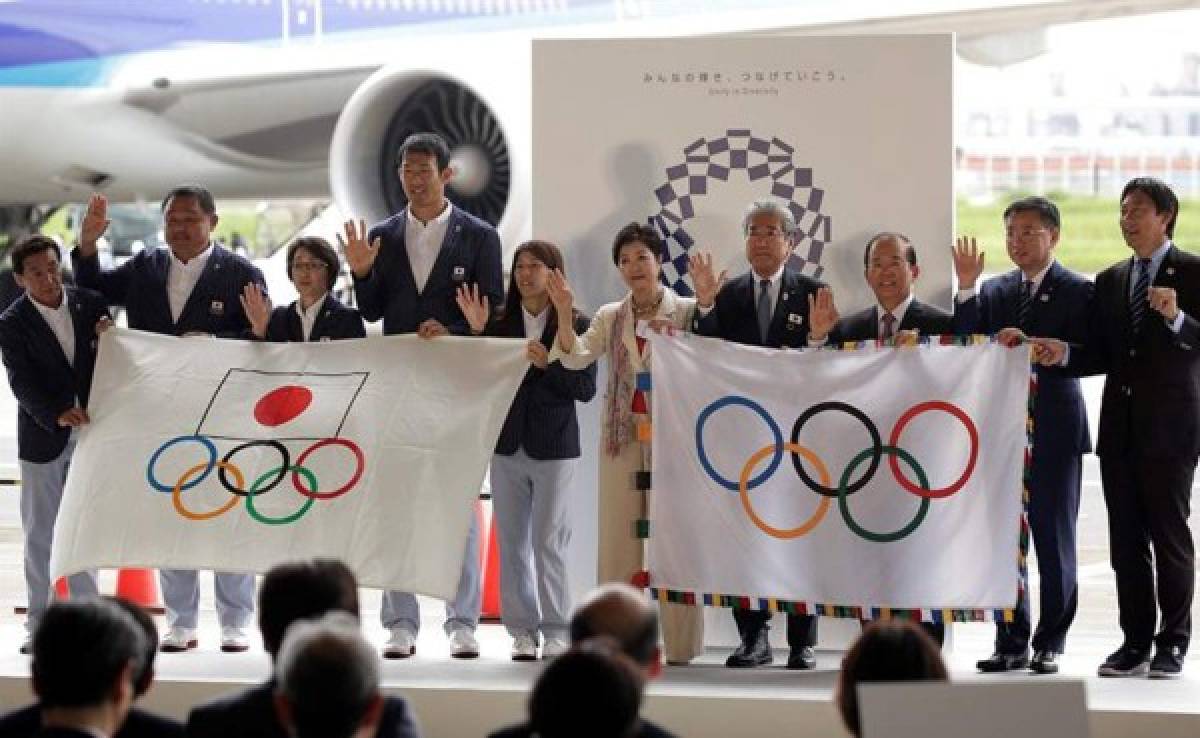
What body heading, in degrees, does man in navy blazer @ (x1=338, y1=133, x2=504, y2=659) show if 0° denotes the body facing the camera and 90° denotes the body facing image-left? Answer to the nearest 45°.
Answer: approximately 0°

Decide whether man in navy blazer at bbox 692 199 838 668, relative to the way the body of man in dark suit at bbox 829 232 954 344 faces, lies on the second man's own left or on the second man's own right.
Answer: on the second man's own right

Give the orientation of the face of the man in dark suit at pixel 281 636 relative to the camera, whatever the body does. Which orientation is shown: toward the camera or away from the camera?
away from the camera
